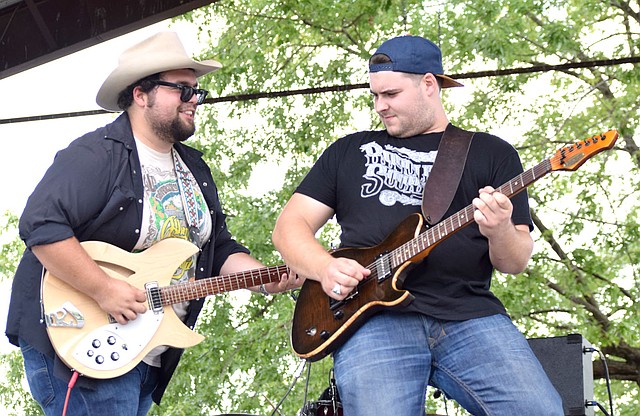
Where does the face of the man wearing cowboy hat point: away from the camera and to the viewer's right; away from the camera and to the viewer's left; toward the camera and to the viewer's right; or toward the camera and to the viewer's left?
toward the camera and to the viewer's right

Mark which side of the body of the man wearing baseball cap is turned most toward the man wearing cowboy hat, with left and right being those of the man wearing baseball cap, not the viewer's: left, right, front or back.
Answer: right

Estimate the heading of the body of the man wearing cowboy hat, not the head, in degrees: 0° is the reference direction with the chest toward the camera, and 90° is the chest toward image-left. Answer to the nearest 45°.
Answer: approximately 315°

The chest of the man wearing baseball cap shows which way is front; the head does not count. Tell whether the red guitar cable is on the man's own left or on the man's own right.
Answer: on the man's own right

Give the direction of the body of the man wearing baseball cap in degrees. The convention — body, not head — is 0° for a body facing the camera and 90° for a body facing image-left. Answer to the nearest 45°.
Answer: approximately 0°
